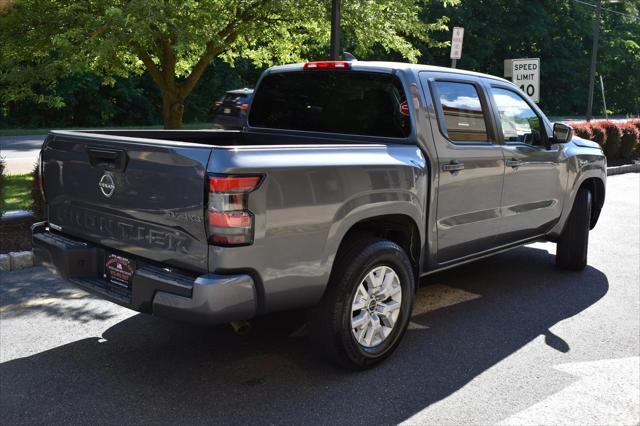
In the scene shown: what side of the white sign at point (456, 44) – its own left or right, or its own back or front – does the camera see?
front

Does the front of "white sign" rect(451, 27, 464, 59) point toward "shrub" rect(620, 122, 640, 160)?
no

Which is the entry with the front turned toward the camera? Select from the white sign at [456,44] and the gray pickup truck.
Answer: the white sign

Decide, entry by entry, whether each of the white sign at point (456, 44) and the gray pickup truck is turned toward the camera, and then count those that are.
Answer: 1

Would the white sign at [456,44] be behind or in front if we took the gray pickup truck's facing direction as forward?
in front

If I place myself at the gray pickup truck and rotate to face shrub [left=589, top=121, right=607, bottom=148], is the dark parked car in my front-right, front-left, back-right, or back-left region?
front-left

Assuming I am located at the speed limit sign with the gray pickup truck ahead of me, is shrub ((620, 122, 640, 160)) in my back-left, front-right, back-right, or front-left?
back-left

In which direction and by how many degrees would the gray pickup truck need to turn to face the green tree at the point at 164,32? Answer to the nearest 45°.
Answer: approximately 45° to its left

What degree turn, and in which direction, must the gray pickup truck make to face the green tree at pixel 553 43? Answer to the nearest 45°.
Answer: approximately 45° to its left

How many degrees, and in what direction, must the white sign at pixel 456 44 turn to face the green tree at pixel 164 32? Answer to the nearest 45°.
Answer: approximately 45° to its right

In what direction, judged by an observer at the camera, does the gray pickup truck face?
facing away from the viewer and to the right of the viewer

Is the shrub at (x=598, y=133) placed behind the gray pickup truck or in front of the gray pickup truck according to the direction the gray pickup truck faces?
in front

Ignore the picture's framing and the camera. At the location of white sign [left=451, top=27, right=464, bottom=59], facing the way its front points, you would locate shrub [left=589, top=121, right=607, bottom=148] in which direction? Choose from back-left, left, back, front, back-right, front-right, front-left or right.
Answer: back-left

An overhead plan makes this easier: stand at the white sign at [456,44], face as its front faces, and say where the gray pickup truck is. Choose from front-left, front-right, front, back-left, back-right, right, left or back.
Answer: front

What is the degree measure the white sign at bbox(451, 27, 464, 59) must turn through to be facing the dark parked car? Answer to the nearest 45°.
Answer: approximately 135° to its right
